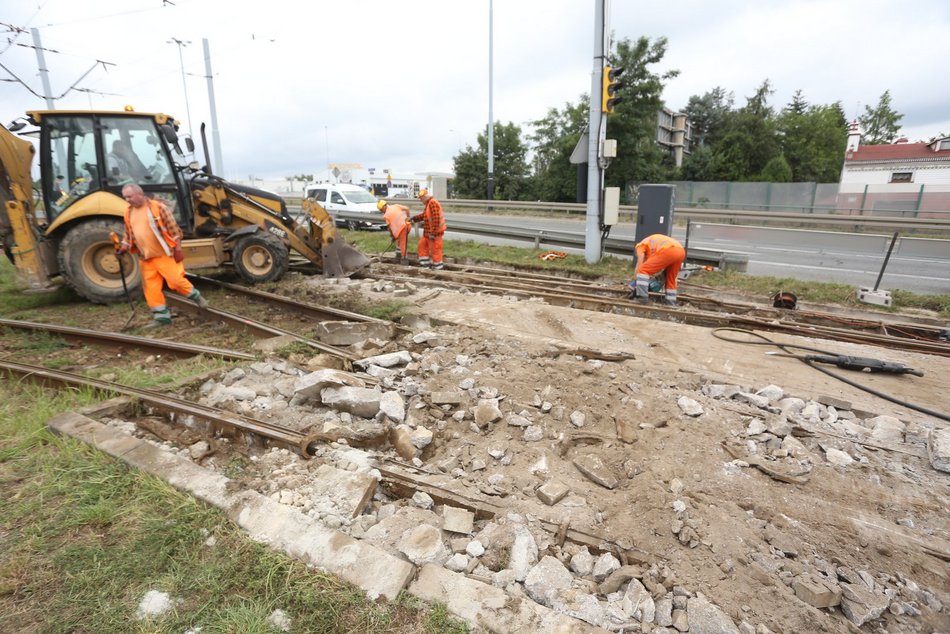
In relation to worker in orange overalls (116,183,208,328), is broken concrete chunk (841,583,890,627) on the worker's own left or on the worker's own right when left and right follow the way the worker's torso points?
on the worker's own left

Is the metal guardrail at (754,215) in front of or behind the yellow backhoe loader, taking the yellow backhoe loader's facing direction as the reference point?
in front

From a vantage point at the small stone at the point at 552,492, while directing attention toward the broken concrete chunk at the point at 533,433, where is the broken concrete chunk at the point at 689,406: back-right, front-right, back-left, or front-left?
front-right

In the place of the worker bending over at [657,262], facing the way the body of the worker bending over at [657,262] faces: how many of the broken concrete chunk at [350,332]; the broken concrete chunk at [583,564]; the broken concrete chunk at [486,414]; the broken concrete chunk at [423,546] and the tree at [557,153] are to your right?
1

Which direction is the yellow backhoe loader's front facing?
to the viewer's right

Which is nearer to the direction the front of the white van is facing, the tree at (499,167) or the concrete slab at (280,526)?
the concrete slab

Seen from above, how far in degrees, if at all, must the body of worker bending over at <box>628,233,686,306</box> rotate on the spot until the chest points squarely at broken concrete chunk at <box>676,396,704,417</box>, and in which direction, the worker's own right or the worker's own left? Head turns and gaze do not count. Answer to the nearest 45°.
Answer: approximately 90° to the worker's own left

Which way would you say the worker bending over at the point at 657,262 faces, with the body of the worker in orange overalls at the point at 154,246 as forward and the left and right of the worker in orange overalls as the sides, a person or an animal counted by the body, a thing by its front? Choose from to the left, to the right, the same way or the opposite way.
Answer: to the right

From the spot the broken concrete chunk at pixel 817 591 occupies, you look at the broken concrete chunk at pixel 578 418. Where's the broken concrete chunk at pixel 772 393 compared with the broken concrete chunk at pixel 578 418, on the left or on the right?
right

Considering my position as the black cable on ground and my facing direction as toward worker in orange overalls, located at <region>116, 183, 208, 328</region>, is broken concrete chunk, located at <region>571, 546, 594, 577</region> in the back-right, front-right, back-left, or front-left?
front-left

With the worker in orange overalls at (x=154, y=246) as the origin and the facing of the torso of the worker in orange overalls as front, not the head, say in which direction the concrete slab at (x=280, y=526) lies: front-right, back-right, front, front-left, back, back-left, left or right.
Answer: front-left

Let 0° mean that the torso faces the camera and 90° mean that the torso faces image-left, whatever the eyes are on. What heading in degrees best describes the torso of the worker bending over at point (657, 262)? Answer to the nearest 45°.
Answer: approximately 90°

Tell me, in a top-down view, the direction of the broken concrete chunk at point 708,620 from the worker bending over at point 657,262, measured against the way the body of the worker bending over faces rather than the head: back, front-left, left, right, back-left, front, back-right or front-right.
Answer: left

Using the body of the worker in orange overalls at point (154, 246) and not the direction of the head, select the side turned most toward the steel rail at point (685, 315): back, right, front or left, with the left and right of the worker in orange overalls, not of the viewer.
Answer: left
